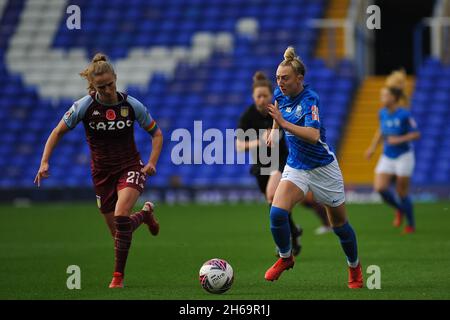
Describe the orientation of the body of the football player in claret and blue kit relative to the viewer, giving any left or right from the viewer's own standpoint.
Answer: facing the viewer

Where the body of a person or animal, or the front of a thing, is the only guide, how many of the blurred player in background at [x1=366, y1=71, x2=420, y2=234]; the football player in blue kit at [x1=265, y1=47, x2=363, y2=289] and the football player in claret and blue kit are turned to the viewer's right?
0

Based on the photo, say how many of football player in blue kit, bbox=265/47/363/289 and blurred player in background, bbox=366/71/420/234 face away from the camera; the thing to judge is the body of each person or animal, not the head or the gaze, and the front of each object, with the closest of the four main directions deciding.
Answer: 0

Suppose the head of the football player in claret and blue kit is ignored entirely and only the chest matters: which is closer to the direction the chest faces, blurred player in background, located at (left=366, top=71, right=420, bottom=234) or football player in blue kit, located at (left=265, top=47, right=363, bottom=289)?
the football player in blue kit

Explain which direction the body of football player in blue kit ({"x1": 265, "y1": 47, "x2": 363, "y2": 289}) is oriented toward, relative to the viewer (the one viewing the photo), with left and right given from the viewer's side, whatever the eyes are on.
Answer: facing the viewer and to the left of the viewer

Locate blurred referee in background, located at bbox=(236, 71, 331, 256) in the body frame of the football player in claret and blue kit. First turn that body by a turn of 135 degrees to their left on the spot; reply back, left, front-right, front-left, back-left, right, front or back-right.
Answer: front

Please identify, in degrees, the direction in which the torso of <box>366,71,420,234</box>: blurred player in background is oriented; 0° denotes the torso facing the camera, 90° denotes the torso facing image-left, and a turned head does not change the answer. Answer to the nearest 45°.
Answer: approximately 45°

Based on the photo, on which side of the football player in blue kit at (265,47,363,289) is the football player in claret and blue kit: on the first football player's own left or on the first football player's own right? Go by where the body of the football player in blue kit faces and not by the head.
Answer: on the first football player's own right

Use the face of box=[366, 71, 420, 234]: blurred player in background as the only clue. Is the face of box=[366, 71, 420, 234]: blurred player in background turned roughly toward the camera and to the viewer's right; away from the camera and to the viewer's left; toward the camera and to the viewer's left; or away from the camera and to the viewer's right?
toward the camera and to the viewer's left

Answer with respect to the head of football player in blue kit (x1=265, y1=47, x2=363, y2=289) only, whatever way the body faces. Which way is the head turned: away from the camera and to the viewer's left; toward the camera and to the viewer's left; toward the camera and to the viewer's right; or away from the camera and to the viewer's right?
toward the camera and to the viewer's left

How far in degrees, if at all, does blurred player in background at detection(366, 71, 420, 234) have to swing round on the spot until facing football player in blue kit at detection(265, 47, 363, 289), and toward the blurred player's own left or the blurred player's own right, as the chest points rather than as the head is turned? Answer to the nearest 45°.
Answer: approximately 45° to the blurred player's own left

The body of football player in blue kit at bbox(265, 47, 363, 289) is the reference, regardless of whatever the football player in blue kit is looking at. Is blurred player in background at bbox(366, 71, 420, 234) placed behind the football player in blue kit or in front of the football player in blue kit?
behind
